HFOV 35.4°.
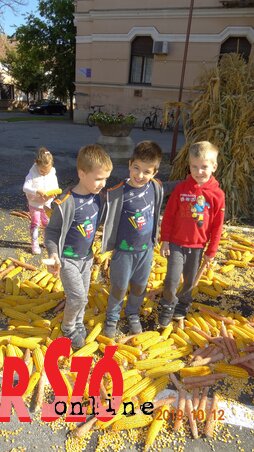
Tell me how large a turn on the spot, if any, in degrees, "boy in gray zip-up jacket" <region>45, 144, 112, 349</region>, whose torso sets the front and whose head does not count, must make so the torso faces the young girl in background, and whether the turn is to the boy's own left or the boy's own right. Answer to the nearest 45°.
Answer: approximately 135° to the boy's own left

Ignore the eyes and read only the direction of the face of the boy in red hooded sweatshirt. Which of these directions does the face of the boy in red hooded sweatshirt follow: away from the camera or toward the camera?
toward the camera

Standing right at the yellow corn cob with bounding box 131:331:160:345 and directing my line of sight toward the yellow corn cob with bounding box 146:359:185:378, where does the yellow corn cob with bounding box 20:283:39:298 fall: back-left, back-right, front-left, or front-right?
back-right

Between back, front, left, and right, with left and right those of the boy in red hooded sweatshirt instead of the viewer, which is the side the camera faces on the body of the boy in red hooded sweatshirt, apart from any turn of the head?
front

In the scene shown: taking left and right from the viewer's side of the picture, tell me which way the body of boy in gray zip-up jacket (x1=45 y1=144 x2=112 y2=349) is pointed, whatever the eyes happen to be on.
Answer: facing the viewer and to the right of the viewer

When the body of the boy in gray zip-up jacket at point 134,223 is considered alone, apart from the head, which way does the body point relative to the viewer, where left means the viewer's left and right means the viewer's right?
facing the viewer

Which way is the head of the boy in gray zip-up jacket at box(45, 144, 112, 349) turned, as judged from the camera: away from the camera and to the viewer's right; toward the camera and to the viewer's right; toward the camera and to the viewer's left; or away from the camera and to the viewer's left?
toward the camera and to the viewer's right

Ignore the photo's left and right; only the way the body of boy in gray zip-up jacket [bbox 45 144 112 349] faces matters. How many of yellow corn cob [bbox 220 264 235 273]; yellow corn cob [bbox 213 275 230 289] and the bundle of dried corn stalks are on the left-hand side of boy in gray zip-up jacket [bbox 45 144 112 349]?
3

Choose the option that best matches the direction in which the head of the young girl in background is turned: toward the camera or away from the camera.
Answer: toward the camera
